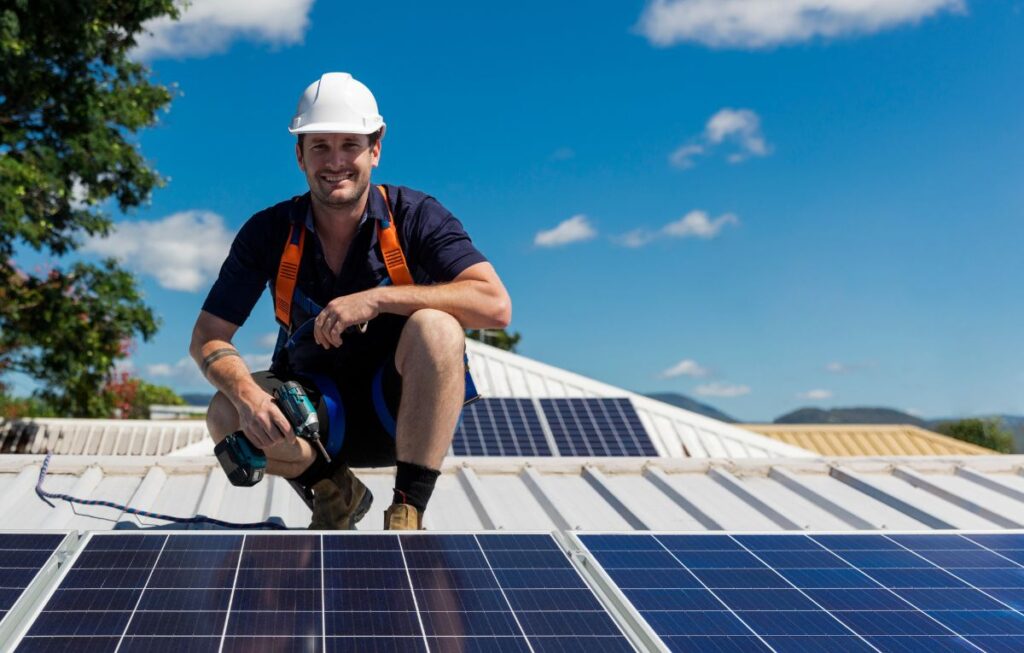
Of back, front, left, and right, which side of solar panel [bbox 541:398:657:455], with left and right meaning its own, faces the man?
front

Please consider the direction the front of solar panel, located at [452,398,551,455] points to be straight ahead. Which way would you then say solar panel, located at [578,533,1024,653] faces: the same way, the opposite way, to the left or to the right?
the same way

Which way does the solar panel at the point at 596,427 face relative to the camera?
toward the camera

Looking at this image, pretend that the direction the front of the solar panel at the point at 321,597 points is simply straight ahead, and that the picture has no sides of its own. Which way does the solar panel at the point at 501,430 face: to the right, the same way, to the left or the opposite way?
the same way

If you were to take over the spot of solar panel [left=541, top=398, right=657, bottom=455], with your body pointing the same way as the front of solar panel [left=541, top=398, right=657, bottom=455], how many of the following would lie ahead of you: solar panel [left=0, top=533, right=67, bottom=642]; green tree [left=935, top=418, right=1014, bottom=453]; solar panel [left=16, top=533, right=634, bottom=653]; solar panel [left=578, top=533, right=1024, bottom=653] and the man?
4

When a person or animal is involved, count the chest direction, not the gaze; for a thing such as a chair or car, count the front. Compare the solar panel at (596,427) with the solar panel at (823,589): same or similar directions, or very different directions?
same or similar directions

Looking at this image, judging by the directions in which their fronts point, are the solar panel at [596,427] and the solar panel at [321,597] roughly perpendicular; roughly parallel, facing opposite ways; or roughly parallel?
roughly parallel

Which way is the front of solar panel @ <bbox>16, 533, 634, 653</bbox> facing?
toward the camera

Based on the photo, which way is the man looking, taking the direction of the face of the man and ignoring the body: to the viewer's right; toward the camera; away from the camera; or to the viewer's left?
toward the camera

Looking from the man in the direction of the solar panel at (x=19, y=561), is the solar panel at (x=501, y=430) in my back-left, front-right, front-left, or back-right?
back-right

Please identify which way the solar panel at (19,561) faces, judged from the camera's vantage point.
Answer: facing the viewer

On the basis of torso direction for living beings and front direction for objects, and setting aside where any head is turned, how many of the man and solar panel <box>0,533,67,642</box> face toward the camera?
2

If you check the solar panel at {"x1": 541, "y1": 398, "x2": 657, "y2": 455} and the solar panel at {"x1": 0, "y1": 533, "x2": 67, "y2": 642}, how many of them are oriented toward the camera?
2

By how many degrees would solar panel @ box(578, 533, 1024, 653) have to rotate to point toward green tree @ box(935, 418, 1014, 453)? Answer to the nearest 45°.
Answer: approximately 180°

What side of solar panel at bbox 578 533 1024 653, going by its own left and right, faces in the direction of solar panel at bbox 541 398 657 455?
back

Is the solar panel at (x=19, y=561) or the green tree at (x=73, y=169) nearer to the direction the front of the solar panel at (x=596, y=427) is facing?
the solar panel

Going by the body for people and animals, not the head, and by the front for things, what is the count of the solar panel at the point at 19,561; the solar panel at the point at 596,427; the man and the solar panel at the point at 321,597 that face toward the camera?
4

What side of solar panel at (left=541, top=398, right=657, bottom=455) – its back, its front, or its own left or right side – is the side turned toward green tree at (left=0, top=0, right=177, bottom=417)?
right

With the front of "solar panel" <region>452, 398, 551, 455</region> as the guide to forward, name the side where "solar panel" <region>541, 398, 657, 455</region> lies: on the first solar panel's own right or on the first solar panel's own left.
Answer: on the first solar panel's own left
